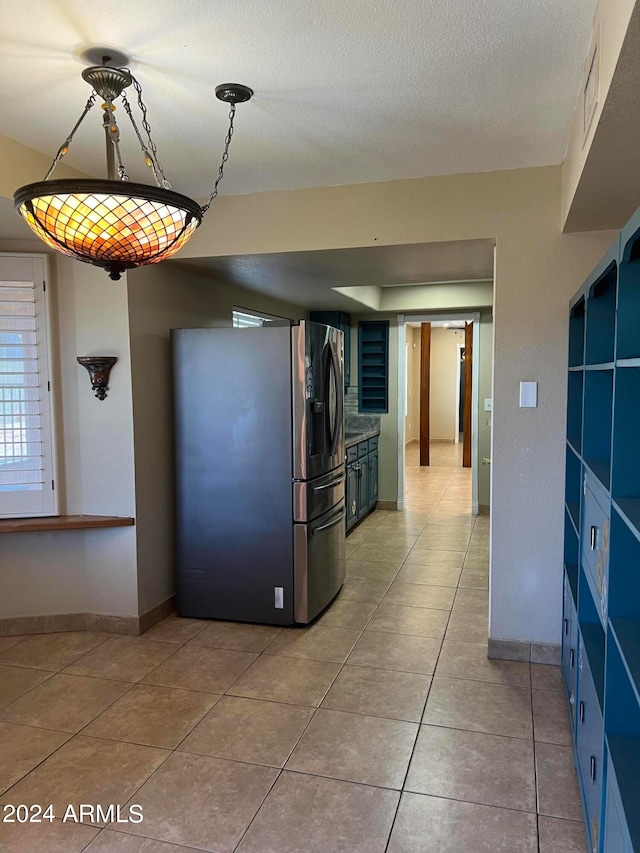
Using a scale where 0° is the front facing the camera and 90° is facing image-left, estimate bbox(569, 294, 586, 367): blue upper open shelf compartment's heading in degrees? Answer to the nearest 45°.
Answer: approximately 90°

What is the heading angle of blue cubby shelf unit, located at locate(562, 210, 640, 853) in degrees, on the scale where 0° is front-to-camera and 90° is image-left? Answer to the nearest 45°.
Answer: approximately 90°

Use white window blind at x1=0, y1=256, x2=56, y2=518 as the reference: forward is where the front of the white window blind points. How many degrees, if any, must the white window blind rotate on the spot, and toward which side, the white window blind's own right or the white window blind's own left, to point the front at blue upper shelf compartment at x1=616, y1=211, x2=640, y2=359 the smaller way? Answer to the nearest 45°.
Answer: approximately 45° to the white window blind's own left

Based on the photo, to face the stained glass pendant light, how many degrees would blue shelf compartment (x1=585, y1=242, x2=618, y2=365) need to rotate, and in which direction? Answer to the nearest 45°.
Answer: approximately 45° to its left

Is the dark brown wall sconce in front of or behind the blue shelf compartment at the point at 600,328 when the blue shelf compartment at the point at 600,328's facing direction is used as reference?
in front

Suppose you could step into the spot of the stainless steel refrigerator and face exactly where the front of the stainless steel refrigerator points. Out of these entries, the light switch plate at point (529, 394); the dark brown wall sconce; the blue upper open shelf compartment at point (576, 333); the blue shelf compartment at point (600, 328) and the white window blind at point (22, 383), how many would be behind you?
2

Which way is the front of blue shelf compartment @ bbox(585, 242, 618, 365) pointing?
to the viewer's left

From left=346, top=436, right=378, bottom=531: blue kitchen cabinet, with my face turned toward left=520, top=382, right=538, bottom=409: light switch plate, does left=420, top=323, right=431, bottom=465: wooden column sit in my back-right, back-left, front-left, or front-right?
back-left

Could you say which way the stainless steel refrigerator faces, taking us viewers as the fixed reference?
facing to the right of the viewer

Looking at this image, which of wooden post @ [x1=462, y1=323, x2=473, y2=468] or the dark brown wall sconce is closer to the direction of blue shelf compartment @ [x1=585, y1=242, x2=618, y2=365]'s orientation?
the dark brown wall sconce

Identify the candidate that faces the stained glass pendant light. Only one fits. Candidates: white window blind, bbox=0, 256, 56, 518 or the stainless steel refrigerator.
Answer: the white window blind
